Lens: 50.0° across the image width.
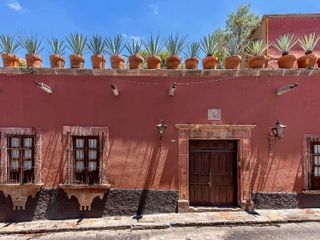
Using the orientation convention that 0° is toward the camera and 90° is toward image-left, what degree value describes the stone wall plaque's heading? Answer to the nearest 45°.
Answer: approximately 0°

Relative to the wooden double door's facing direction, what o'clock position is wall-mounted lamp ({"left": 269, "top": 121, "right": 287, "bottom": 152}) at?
The wall-mounted lamp is roughly at 9 o'clock from the wooden double door.

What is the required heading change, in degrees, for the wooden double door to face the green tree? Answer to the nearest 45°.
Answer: approximately 180°

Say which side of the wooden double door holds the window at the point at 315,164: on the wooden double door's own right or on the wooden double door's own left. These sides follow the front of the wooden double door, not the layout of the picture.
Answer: on the wooden double door's own left

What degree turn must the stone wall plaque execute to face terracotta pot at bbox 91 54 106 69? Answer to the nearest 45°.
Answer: approximately 90° to its right

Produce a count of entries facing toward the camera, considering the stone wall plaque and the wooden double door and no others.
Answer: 2

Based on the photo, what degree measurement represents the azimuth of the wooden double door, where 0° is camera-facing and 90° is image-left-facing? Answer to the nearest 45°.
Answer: approximately 0°

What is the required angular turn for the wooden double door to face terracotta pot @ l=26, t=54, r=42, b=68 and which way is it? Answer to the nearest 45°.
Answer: approximately 90° to its right

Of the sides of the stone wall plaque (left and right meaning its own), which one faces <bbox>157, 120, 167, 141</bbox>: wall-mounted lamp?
right

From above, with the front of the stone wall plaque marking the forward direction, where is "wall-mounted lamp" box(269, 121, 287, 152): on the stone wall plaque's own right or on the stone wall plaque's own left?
on the stone wall plaque's own left

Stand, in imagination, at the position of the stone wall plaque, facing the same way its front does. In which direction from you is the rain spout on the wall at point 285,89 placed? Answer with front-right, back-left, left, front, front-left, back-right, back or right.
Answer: left
